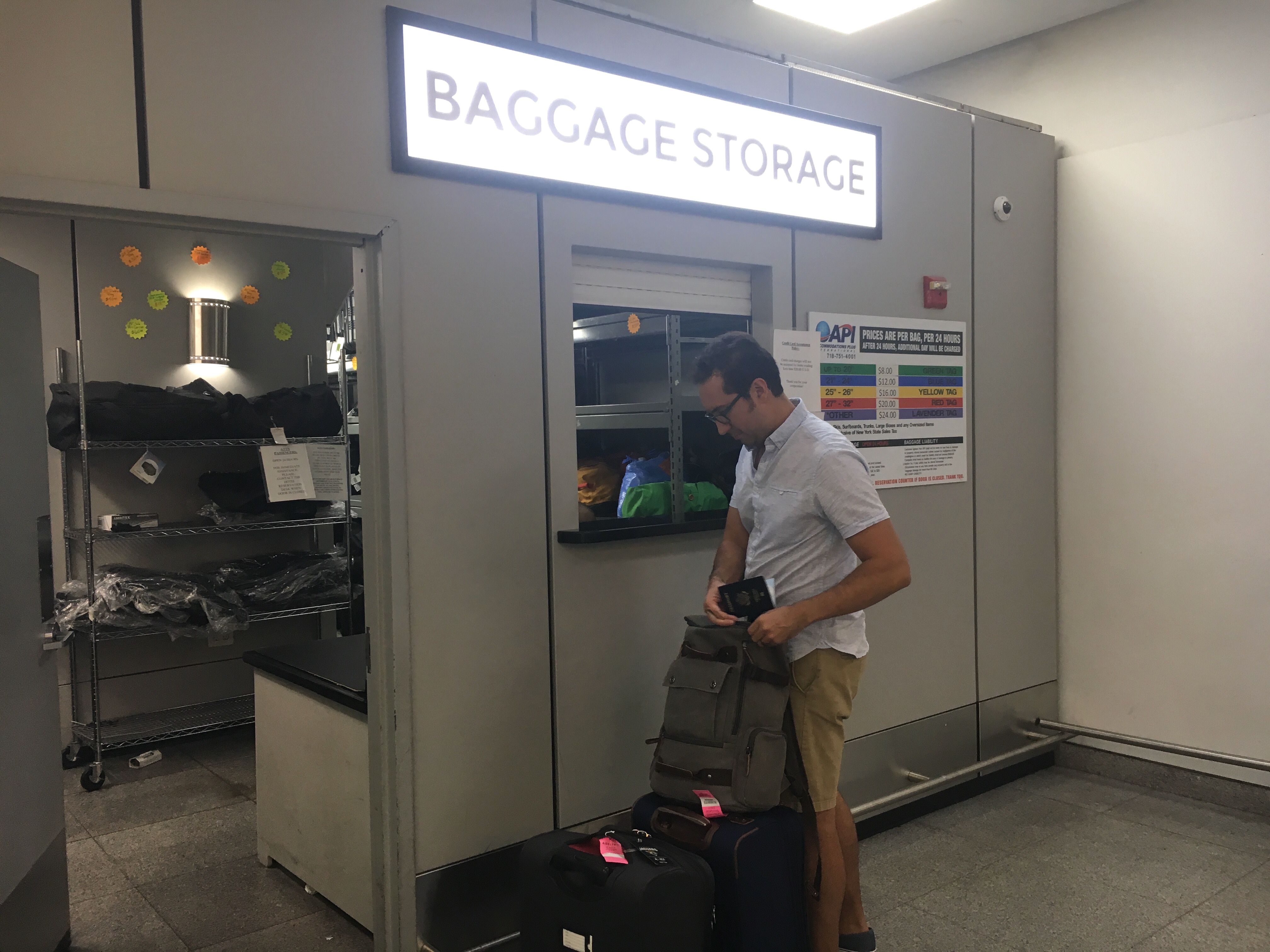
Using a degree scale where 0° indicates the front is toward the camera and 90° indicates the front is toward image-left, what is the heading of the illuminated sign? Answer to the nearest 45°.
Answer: approximately 315°

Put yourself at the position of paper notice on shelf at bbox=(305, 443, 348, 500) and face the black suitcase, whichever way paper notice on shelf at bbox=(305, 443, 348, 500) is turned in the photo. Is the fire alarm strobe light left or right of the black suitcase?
left

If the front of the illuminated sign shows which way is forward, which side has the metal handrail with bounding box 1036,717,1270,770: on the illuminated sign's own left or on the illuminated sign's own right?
on the illuminated sign's own left

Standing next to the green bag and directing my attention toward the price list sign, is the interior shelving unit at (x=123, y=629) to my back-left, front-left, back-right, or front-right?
back-left

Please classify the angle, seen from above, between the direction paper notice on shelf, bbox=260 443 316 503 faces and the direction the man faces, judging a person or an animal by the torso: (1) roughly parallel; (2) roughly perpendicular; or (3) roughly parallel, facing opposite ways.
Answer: roughly perpendicular

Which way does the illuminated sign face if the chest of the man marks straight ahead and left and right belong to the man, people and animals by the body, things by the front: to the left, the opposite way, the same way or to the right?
to the left

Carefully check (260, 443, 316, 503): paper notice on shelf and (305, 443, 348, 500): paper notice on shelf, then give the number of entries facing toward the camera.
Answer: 2

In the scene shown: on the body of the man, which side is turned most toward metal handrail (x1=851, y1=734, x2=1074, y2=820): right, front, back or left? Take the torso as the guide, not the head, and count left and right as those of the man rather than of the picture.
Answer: back

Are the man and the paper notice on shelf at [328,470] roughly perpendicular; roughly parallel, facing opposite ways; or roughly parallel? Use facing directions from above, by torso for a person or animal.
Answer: roughly perpendicular
